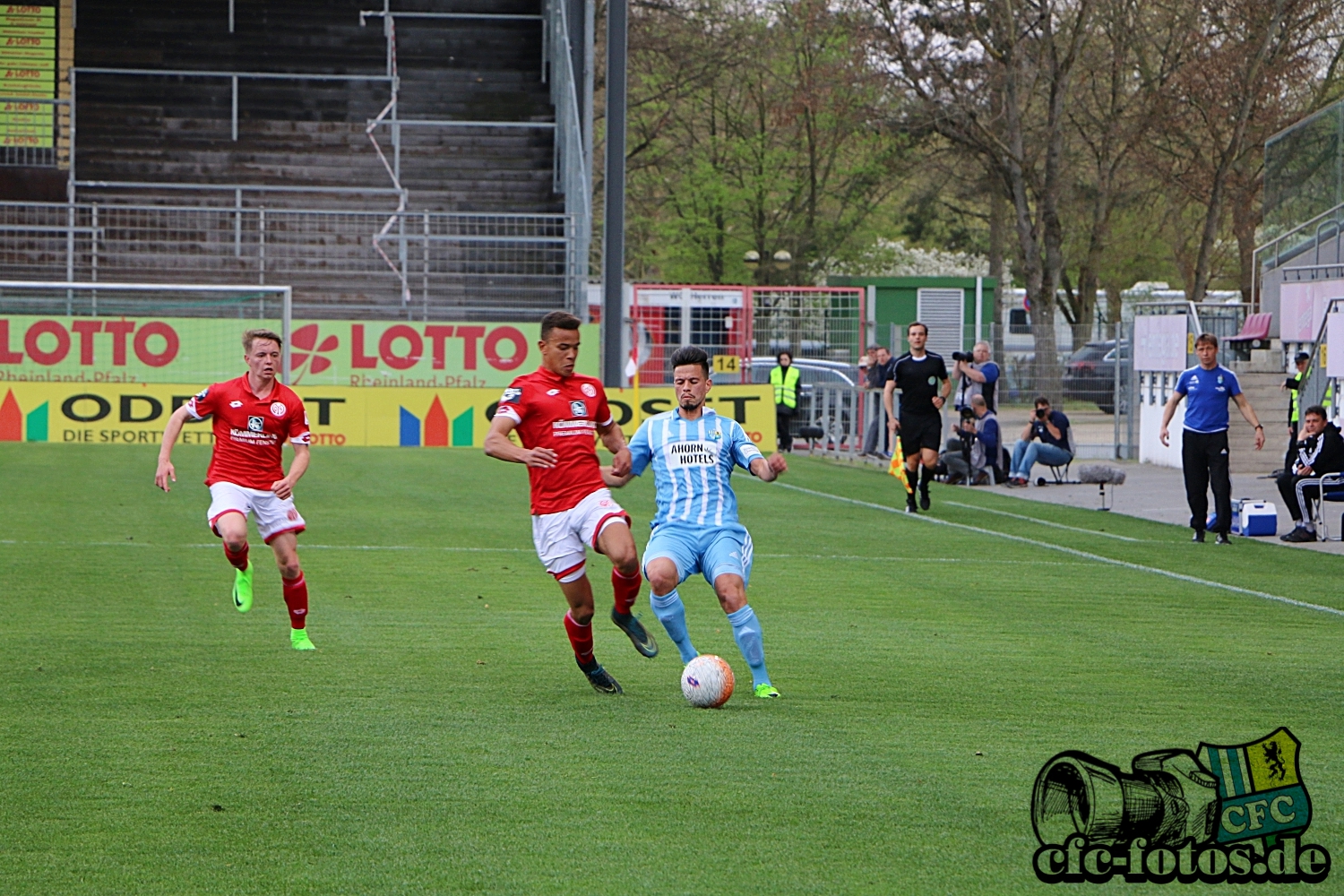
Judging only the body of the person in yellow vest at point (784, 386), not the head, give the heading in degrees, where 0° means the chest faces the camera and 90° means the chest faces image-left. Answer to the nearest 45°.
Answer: approximately 0°

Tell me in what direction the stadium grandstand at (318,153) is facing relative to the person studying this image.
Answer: facing the viewer

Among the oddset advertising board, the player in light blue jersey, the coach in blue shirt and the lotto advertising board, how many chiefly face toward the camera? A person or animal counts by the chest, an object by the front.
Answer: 4

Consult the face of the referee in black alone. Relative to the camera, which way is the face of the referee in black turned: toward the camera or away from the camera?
toward the camera

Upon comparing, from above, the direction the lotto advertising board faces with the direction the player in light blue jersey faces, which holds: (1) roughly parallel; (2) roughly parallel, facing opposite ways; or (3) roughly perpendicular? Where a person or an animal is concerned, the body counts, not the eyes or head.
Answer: roughly parallel

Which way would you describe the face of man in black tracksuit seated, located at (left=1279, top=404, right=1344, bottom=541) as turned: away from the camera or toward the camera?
toward the camera

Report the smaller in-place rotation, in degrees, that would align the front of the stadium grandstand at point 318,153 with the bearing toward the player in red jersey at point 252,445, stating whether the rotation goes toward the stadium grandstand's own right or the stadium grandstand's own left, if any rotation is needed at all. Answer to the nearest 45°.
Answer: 0° — it already faces them

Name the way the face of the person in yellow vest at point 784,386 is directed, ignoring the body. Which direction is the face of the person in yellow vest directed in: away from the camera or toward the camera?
toward the camera

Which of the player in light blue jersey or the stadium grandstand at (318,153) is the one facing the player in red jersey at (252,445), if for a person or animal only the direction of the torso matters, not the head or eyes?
the stadium grandstand

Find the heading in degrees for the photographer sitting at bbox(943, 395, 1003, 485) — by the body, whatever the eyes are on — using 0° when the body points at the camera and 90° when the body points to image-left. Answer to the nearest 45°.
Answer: approximately 45°

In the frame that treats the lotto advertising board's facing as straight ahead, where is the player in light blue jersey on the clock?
The player in light blue jersey is roughly at 12 o'clock from the lotto advertising board.

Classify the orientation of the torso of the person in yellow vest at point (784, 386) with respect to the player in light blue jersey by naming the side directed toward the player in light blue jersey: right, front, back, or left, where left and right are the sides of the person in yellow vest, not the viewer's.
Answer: front

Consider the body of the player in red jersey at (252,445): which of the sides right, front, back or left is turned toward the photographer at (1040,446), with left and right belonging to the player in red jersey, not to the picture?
left

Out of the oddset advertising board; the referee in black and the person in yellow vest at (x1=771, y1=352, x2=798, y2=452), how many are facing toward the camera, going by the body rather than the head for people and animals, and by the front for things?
3

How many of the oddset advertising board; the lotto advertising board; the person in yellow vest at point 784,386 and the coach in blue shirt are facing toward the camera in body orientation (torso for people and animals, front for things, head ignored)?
4

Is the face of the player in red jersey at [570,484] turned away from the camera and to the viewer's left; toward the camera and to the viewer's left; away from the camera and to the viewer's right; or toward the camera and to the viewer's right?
toward the camera and to the viewer's right

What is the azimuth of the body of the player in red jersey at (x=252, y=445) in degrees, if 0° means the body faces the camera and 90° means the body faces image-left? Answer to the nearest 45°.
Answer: approximately 315°

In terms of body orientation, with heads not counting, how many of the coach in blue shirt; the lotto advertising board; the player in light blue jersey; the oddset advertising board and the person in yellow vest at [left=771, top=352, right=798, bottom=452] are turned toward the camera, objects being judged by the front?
5
